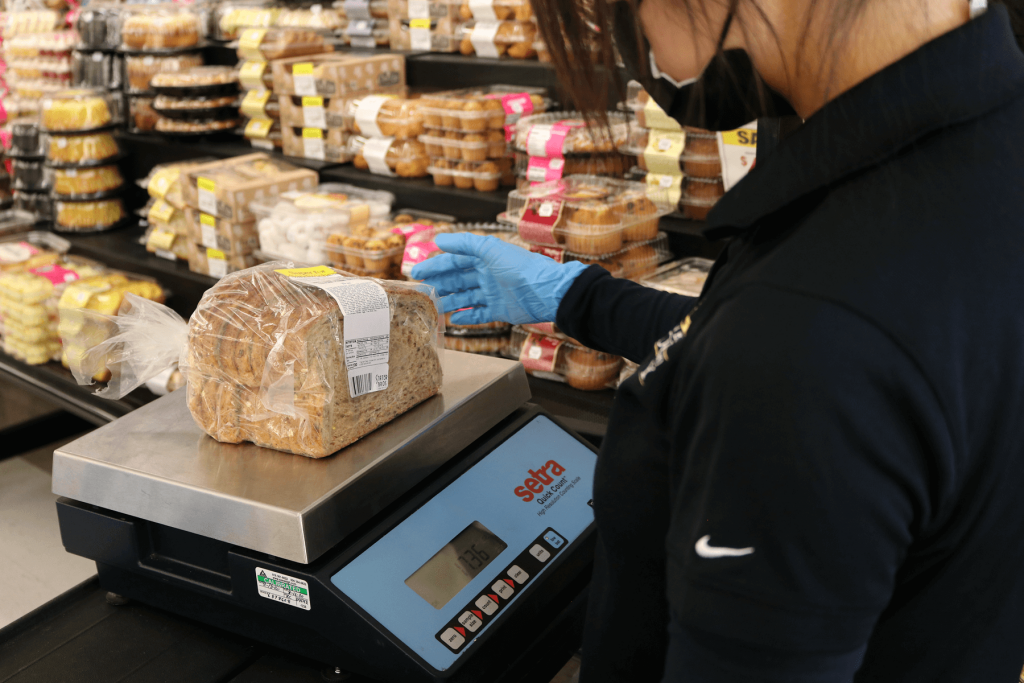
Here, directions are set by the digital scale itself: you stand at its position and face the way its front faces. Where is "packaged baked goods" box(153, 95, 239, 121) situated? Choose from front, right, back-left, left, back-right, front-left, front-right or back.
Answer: back-left

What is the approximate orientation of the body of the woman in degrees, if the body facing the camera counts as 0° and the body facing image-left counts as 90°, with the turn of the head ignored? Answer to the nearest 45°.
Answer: approximately 90°

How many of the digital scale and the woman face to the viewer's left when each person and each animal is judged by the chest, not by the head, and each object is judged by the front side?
1

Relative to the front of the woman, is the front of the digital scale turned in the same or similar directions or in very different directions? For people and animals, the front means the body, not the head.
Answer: very different directions

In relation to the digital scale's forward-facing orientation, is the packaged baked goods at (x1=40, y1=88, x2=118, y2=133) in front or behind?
behind

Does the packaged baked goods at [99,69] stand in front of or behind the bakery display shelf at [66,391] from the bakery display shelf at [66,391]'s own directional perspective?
behind

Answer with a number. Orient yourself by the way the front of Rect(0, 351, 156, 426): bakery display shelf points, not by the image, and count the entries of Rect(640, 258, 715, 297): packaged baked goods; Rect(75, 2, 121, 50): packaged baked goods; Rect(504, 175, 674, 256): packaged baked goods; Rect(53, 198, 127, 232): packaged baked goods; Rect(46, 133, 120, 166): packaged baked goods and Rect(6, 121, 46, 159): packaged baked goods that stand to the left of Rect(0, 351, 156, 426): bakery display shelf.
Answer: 2

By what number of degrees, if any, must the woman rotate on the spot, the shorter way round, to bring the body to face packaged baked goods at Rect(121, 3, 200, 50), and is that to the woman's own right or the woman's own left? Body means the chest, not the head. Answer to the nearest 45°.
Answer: approximately 45° to the woman's own right

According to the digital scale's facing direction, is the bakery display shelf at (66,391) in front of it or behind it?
behind

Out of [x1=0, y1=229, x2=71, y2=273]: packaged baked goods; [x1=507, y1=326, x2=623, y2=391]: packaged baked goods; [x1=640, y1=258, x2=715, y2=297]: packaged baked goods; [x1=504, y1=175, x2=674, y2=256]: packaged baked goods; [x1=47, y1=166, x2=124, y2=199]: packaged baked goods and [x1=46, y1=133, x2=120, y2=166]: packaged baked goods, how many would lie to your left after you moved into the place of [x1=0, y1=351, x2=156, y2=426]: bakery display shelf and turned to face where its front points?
3

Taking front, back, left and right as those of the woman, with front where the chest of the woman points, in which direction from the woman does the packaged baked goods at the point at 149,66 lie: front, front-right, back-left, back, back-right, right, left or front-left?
front-right

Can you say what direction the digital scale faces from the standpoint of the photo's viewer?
facing the viewer and to the right of the viewer

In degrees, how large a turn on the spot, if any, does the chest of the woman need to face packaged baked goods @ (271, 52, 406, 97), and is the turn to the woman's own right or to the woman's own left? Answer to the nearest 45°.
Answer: approximately 45° to the woman's own right

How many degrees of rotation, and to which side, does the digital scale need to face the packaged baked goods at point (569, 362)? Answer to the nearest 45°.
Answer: approximately 90° to its left
